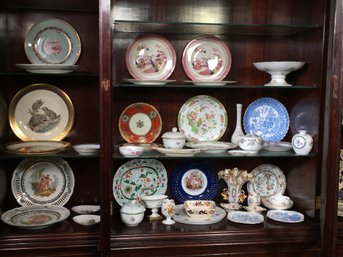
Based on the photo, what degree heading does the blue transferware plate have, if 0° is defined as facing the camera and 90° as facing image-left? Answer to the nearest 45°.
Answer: approximately 0°

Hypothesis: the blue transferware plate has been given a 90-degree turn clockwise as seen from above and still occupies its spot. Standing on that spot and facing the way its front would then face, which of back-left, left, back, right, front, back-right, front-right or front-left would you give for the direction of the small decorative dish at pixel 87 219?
front-left

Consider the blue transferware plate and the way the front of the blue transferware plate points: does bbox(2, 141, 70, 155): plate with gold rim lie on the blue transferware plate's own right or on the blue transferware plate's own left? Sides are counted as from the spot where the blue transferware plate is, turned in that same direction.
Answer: on the blue transferware plate's own right

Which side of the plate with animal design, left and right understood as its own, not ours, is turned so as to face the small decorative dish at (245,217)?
left
